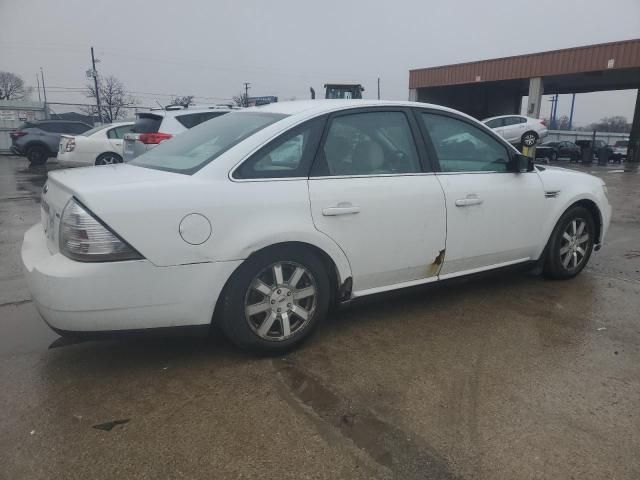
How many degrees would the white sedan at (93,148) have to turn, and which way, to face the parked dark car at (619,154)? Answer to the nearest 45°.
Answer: approximately 45° to its right

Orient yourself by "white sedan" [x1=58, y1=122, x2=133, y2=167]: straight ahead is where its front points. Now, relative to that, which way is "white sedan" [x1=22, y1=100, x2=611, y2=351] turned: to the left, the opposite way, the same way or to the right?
the same way

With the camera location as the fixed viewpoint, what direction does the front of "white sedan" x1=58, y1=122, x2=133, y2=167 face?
facing away from the viewer and to the right of the viewer

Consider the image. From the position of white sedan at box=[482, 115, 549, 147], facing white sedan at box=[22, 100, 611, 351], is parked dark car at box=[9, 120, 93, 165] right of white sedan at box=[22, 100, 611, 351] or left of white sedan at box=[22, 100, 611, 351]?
right

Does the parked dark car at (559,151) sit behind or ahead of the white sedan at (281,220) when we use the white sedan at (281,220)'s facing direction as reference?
ahead

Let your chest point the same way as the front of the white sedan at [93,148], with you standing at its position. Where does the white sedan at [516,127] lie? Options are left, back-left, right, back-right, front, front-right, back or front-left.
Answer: front-right

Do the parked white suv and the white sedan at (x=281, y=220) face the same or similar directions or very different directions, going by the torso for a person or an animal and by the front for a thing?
same or similar directions

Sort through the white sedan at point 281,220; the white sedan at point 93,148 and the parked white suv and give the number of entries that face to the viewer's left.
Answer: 0

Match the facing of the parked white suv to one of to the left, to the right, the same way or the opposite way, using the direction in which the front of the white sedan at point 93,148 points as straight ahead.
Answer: the same way

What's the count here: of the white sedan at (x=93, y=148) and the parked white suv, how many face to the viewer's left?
0

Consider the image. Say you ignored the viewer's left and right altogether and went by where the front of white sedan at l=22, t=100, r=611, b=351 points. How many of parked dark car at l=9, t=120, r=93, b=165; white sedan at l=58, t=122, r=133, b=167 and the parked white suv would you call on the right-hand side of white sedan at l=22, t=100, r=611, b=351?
0

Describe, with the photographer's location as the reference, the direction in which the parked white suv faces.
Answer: facing away from the viewer and to the right of the viewer

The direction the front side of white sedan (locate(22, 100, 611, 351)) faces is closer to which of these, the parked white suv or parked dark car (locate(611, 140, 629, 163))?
the parked dark car

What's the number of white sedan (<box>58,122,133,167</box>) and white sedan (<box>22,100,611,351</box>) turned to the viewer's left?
0

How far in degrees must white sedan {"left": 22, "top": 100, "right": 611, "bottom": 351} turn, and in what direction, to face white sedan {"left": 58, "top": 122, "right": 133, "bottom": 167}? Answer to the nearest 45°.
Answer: approximately 90° to its left

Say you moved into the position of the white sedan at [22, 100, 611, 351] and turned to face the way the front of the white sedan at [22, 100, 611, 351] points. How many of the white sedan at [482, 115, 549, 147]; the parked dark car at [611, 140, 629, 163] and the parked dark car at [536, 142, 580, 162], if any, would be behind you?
0

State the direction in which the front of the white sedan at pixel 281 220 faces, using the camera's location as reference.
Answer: facing away from the viewer and to the right of the viewer
